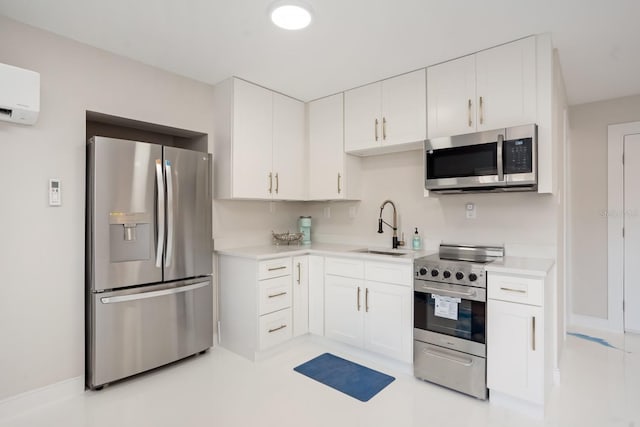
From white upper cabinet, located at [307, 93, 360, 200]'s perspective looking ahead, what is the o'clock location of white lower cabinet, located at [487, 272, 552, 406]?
The white lower cabinet is roughly at 9 o'clock from the white upper cabinet.

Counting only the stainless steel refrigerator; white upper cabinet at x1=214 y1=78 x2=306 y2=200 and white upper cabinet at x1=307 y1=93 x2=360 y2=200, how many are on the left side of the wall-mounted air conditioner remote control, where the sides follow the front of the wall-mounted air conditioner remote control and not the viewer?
3

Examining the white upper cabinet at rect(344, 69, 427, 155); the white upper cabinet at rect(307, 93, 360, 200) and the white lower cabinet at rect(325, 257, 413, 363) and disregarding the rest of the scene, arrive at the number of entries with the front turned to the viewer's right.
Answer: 0

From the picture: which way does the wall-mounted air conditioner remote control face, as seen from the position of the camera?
facing the viewer

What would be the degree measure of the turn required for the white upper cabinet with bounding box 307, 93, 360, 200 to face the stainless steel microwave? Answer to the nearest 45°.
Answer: approximately 90° to its left

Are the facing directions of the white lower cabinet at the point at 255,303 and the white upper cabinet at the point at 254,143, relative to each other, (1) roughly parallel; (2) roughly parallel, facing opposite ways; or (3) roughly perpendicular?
roughly parallel

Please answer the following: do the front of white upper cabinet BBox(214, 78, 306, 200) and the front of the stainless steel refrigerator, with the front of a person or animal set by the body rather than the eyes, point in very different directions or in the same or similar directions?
same or similar directions

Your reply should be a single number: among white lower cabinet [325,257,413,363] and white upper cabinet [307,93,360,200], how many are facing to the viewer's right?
0

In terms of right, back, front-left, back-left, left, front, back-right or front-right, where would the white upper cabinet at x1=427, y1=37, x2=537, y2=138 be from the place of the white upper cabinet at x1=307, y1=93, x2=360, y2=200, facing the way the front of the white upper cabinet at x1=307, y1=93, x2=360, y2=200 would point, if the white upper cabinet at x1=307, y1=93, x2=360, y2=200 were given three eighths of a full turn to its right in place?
back-right

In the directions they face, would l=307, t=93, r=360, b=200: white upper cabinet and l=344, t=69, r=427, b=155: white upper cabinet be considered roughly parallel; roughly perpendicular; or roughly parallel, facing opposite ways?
roughly parallel
